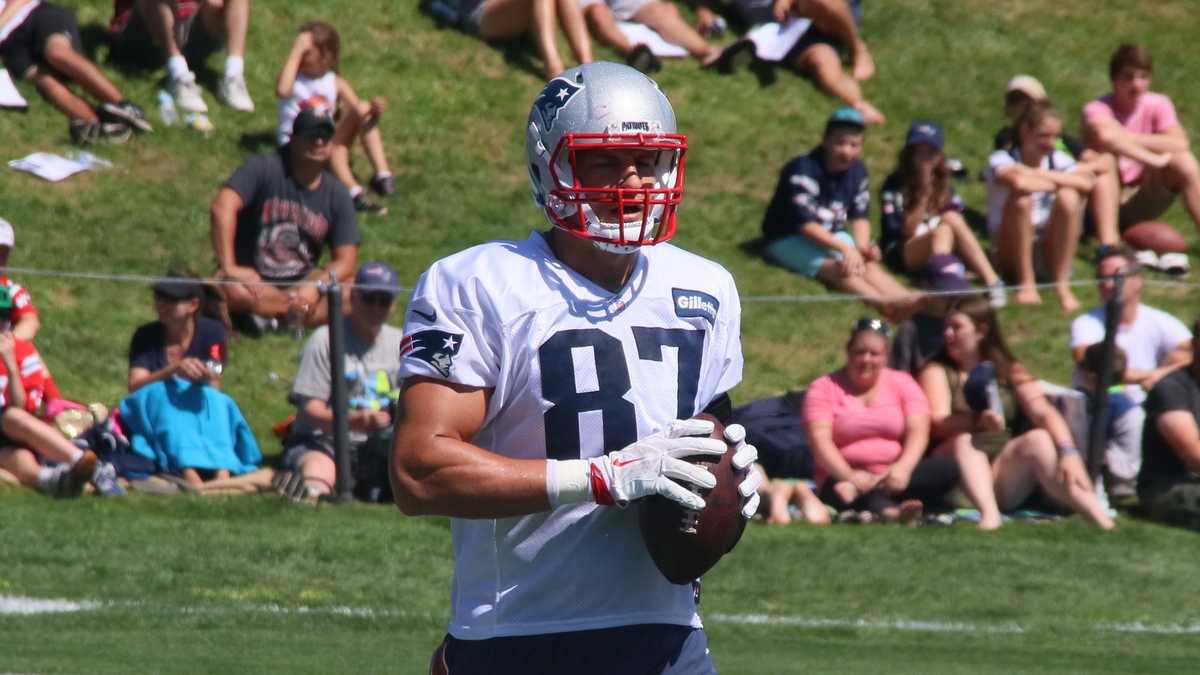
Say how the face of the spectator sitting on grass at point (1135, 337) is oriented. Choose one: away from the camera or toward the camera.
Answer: toward the camera

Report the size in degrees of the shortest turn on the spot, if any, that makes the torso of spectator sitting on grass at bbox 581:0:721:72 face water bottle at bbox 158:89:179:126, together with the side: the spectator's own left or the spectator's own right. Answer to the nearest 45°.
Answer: approximately 90° to the spectator's own right

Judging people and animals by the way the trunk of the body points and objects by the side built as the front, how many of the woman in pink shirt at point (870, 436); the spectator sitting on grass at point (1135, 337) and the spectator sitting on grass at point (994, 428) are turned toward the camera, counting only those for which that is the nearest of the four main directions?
3

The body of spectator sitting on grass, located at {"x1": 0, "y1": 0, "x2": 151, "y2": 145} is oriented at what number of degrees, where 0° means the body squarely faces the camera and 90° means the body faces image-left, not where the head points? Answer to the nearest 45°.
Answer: approximately 315°

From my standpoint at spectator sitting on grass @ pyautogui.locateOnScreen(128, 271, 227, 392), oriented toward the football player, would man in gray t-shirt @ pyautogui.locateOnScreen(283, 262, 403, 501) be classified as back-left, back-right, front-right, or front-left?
front-left

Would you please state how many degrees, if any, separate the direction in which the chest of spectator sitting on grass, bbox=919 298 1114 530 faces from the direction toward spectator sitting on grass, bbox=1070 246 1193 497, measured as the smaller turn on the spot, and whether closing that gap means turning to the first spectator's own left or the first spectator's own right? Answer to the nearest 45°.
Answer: approximately 135° to the first spectator's own left

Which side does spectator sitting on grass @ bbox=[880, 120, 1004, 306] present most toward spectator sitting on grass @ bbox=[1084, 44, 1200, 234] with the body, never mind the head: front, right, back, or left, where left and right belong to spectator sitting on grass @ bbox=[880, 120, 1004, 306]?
left

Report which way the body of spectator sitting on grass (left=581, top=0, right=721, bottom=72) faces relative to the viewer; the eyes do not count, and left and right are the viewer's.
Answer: facing the viewer and to the right of the viewer

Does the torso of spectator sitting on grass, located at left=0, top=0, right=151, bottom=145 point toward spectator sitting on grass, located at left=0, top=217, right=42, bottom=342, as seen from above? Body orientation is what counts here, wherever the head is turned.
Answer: no

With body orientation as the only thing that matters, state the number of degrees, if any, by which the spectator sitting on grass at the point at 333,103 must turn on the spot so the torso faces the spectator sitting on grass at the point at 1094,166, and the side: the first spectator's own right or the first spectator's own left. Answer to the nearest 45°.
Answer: approximately 45° to the first spectator's own left

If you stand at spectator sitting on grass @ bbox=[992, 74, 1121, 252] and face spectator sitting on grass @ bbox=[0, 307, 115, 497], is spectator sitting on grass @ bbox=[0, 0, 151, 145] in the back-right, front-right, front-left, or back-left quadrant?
front-right

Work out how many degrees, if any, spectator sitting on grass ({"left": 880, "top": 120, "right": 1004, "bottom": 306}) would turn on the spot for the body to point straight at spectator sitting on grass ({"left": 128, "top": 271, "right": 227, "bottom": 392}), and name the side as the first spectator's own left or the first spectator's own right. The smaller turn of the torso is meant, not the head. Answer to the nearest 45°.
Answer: approximately 90° to the first spectator's own right

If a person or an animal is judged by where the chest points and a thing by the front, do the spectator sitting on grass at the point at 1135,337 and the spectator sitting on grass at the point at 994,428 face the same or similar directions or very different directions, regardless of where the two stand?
same or similar directions

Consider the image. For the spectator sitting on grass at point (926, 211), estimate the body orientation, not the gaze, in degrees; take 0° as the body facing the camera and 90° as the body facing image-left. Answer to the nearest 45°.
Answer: approximately 315°

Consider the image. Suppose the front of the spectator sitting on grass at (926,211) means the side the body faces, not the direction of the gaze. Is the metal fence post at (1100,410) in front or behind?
in front

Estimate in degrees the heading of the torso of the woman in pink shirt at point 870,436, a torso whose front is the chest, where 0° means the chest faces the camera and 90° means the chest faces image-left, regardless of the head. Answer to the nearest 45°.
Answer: approximately 0°

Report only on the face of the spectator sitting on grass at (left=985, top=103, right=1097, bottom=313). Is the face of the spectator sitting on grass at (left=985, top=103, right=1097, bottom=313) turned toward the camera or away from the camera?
toward the camera

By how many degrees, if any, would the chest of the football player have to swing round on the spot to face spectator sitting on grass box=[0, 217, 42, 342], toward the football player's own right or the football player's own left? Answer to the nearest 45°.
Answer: approximately 180°

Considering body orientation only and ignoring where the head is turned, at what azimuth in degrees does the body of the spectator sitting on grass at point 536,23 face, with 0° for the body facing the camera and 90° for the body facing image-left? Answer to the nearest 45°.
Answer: approximately 315°
